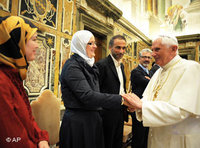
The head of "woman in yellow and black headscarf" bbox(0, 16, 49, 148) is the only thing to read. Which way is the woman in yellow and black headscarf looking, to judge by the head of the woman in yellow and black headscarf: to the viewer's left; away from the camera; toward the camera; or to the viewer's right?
to the viewer's right

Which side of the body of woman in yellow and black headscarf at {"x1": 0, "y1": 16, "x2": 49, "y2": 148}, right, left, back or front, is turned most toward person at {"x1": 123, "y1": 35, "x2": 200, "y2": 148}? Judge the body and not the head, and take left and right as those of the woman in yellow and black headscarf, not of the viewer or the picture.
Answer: front

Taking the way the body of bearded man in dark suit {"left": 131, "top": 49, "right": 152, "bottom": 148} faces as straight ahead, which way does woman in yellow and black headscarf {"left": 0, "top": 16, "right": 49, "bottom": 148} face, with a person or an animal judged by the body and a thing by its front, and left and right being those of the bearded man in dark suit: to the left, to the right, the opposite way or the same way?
to the left

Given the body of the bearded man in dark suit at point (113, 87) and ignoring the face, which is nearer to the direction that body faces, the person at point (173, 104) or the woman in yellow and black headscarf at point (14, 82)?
the person

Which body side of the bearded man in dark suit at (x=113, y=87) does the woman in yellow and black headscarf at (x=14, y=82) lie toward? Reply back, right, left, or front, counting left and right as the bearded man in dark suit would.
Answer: right

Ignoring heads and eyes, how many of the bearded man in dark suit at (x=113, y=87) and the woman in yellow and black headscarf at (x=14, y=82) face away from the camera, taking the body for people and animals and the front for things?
0

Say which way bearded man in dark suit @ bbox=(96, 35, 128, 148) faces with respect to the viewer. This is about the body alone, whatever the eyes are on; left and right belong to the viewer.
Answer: facing the viewer and to the right of the viewer

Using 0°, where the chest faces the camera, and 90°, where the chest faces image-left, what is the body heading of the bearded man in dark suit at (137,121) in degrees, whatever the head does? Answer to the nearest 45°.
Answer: approximately 315°

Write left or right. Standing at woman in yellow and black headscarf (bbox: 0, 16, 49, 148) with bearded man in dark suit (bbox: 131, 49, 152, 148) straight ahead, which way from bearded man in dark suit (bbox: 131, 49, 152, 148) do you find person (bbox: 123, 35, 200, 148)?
right

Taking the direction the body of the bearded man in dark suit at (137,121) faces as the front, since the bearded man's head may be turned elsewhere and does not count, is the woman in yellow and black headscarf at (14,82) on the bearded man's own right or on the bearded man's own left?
on the bearded man's own right
